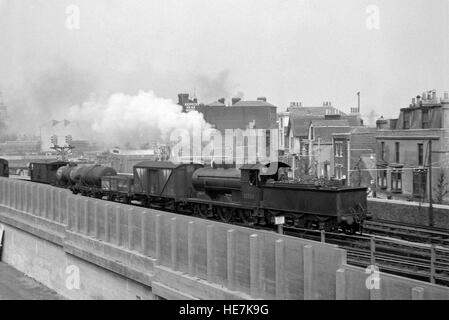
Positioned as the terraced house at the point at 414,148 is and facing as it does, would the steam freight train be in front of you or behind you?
in front

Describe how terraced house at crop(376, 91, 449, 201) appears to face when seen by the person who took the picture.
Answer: facing the viewer and to the left of the viewer

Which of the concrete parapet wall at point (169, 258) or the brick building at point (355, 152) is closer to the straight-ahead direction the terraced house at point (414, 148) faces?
the concrete parapet wall

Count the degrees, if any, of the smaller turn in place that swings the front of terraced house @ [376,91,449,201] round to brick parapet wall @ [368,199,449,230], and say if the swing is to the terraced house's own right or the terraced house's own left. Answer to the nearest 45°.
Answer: approximately 45° to the terraced house's own left

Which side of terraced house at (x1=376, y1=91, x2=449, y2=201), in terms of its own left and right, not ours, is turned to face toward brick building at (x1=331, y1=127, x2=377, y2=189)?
right
